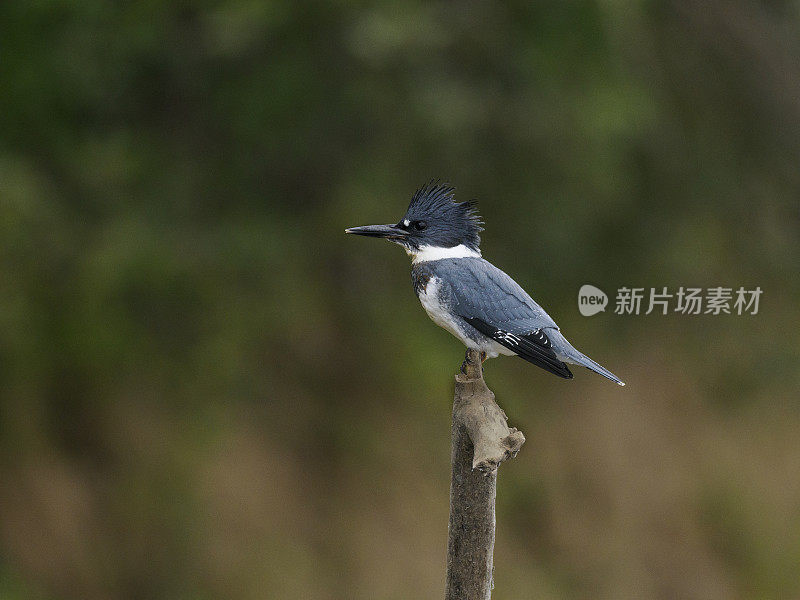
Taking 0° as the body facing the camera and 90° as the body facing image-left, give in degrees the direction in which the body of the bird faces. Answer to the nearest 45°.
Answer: approximately 90°
